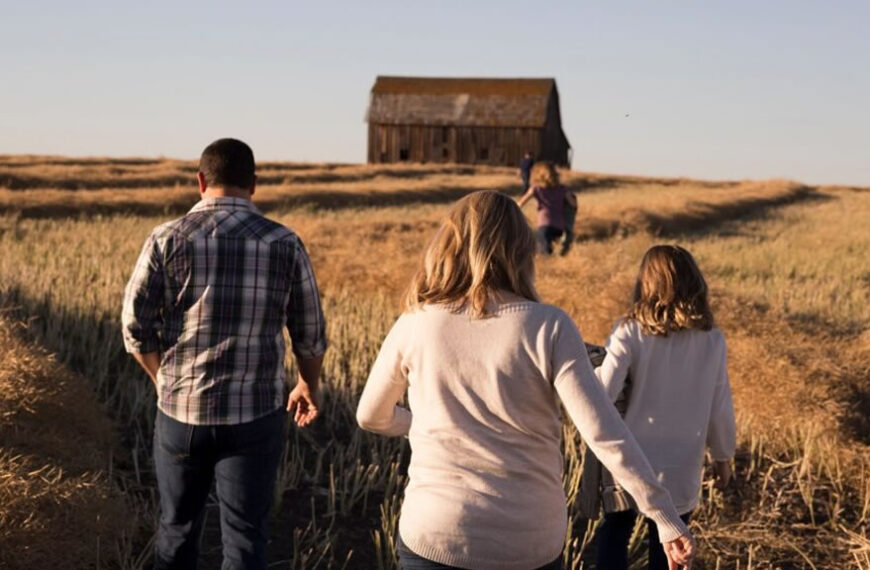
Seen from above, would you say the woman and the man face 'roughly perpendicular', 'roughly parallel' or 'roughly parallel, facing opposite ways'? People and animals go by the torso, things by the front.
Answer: roughly parallel

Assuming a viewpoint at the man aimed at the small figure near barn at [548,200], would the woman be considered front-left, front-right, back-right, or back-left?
back-right

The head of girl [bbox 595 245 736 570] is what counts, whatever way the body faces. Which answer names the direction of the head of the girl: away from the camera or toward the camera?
away from the camera

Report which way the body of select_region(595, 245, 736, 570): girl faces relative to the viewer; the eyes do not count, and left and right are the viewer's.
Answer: facing away from the viewer

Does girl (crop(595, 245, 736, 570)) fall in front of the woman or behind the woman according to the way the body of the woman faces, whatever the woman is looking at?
in front

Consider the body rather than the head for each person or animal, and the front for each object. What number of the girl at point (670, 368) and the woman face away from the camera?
2

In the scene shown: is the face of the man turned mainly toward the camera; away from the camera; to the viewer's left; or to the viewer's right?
away from the camera

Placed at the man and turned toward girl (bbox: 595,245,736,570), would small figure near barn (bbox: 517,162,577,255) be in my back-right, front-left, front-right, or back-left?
front-left

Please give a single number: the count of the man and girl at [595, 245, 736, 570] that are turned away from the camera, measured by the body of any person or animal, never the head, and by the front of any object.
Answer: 2

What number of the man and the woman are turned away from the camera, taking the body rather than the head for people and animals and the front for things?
2

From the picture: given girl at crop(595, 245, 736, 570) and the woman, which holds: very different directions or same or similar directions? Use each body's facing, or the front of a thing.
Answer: same or similar directions

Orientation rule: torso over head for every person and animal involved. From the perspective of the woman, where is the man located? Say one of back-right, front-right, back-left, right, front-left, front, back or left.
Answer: front-left

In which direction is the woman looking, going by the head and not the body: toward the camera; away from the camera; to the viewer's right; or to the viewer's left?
away from the camera

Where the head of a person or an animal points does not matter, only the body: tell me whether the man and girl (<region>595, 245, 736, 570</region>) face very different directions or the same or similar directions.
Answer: same or similar directions

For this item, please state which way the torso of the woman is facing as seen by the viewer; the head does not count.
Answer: away from the camera

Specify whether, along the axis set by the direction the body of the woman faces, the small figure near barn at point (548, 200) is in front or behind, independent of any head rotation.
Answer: in front

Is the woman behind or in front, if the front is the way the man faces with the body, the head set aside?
behind

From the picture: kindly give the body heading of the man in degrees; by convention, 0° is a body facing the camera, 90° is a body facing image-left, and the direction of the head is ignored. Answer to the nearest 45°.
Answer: approximately 180°
